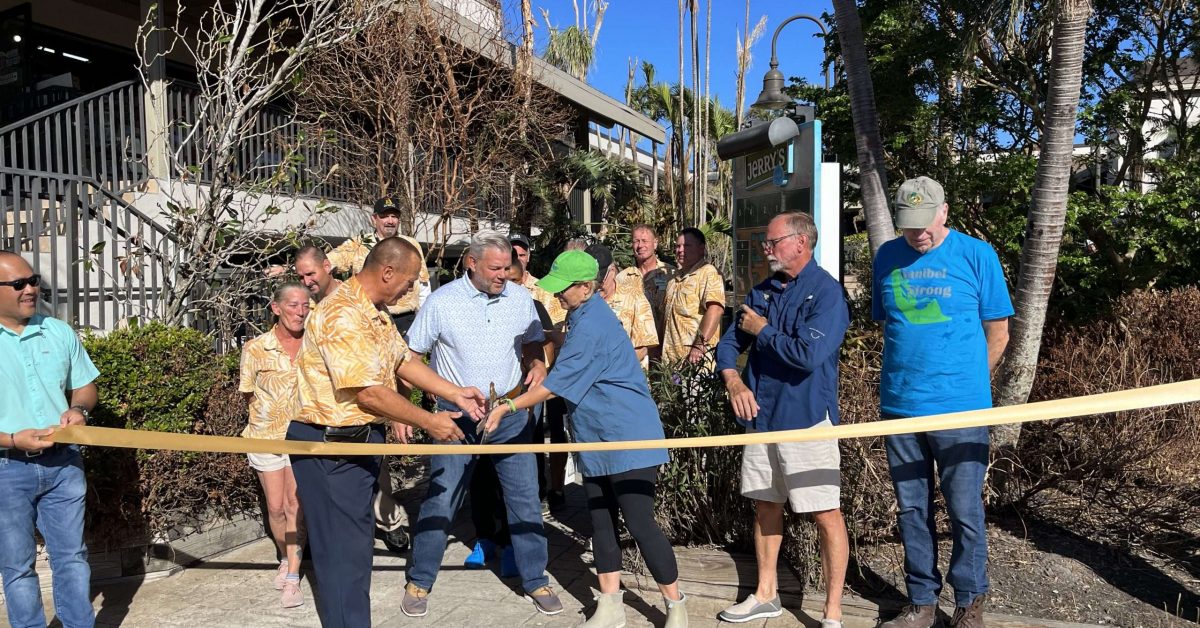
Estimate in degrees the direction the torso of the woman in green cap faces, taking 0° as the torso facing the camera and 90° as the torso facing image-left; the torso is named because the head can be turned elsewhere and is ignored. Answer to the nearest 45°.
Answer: approximately 90°

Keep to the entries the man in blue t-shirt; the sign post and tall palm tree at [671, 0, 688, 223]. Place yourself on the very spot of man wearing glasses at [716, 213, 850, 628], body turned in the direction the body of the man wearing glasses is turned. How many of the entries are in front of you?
0

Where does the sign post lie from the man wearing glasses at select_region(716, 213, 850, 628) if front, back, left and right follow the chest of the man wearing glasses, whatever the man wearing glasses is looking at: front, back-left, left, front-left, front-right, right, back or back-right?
back-right

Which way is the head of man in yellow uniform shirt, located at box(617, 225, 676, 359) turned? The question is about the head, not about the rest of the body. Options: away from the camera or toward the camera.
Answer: toward the camera

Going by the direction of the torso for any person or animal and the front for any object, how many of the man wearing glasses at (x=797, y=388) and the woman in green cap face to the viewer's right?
0

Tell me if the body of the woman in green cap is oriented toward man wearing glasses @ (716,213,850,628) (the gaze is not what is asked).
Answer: no

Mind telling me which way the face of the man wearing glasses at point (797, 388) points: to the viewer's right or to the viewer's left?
to the viewer's left

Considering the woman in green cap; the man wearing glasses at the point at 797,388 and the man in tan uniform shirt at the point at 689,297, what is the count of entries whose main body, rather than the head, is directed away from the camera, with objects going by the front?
0

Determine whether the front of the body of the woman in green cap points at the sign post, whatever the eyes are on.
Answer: no

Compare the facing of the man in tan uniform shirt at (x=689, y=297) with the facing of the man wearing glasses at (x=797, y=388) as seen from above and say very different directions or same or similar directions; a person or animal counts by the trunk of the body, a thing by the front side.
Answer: same or similar directions

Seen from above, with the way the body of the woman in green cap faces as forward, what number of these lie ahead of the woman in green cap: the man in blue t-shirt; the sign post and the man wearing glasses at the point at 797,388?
0

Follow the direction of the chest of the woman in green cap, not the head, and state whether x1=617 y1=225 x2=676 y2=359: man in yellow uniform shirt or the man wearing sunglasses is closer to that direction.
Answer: the man wearing sunglasses

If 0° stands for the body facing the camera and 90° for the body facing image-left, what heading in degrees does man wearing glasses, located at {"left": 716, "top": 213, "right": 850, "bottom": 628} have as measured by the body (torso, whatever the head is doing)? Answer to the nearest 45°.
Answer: approximately 45°

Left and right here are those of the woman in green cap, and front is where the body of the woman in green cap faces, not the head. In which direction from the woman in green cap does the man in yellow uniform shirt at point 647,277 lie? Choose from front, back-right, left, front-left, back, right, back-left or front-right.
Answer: right

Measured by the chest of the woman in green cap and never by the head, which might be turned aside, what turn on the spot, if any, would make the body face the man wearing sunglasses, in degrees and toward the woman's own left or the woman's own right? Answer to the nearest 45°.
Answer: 0° — they already face them

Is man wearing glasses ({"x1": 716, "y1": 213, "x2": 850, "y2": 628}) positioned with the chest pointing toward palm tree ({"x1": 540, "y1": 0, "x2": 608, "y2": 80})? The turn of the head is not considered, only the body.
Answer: no

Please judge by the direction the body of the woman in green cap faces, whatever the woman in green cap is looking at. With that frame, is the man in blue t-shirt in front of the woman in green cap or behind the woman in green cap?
behind

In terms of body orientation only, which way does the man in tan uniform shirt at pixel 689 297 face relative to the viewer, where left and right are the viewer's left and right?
facing the viewer and to the left of the viewer

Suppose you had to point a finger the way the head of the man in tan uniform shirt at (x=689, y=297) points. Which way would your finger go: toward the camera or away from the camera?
toward the camera
